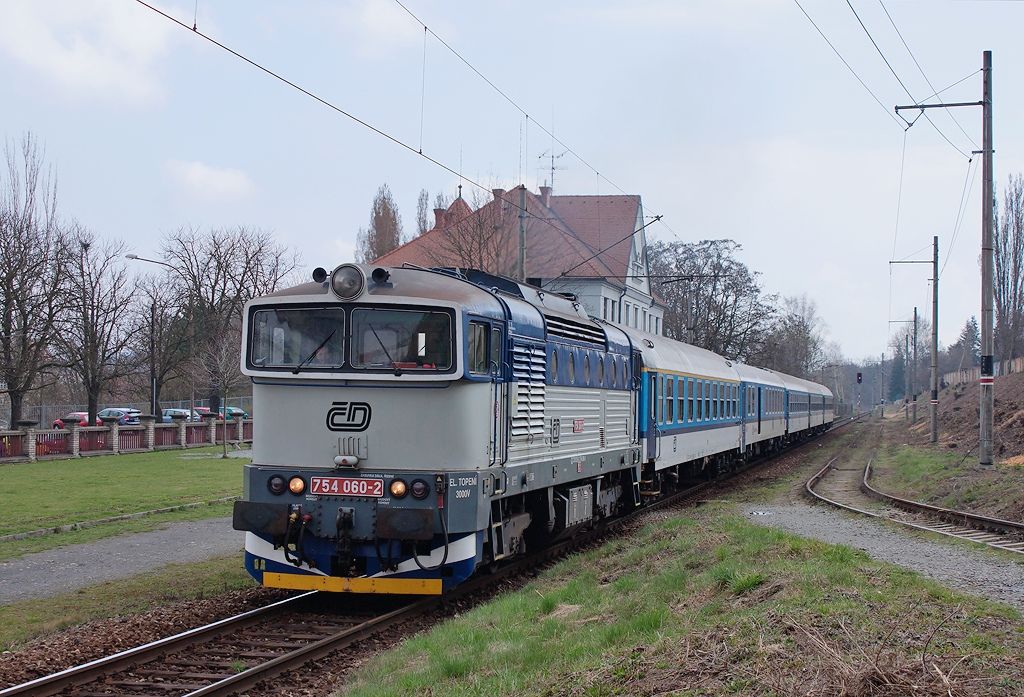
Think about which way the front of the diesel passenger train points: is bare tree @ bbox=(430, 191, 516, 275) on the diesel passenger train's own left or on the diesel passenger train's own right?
on the diesel passenger train's own right

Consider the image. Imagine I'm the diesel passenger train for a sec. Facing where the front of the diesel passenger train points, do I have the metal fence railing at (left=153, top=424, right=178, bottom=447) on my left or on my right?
on my right

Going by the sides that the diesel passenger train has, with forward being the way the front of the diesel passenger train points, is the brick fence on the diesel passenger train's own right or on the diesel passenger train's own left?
on the diesel passenger train's own right

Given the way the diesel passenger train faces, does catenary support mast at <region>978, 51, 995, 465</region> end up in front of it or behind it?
behind

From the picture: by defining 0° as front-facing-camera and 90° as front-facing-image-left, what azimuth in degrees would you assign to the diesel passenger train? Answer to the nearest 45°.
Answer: approximately 45°

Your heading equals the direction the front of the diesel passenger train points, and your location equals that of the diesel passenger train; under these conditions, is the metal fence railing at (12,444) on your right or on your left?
on your right
